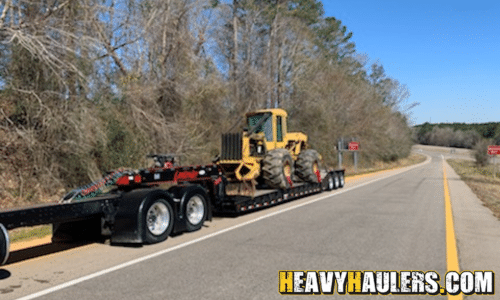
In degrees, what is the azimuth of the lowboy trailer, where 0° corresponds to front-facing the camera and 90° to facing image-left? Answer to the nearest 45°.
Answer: approximately 45°
